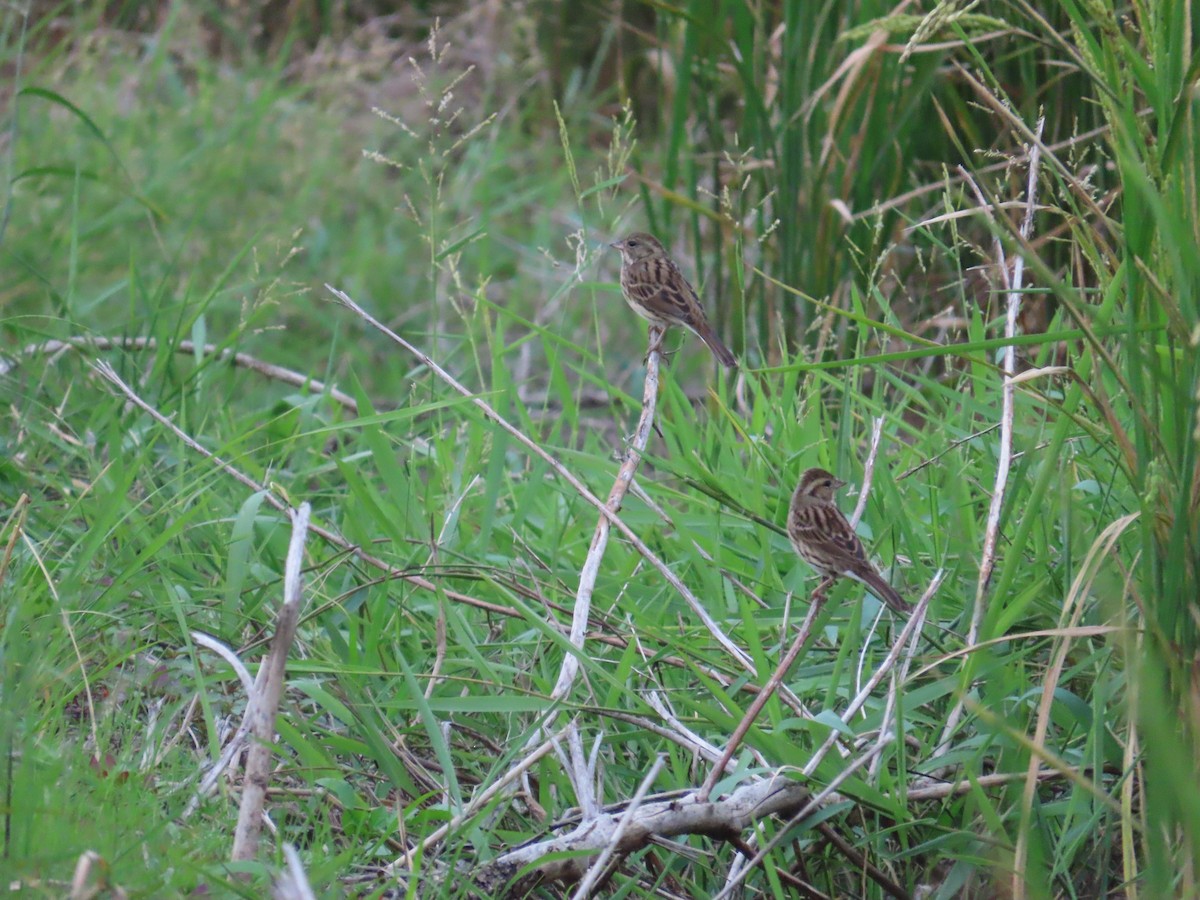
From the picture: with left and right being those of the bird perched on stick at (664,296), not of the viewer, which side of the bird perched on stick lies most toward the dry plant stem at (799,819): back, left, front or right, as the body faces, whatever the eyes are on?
left

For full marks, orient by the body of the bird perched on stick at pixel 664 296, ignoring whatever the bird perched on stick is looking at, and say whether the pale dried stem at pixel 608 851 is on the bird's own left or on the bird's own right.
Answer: on the bird's own left

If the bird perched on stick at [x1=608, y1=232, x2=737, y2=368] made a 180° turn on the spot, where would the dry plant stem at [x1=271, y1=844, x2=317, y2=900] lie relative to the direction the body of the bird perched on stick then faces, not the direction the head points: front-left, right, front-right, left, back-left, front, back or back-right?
right

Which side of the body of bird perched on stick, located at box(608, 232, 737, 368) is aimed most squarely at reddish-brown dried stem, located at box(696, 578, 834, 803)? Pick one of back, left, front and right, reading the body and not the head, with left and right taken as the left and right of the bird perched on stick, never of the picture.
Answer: left

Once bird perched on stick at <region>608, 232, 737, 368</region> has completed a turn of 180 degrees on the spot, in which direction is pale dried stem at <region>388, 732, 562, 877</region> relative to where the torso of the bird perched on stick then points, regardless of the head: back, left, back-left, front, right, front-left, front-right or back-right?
right

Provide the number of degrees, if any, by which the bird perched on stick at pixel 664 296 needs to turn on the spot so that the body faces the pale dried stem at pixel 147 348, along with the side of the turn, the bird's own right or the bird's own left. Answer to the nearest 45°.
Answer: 0° — it already faces it

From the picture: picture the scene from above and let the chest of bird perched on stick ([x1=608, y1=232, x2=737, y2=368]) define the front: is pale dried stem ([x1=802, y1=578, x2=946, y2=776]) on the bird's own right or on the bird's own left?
on the bird's own left

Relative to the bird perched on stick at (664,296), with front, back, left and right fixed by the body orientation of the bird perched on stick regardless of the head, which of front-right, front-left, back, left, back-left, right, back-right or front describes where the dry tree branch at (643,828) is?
left

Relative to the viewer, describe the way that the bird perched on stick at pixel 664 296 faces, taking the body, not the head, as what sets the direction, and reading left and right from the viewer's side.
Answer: facing to the left of the viewer
